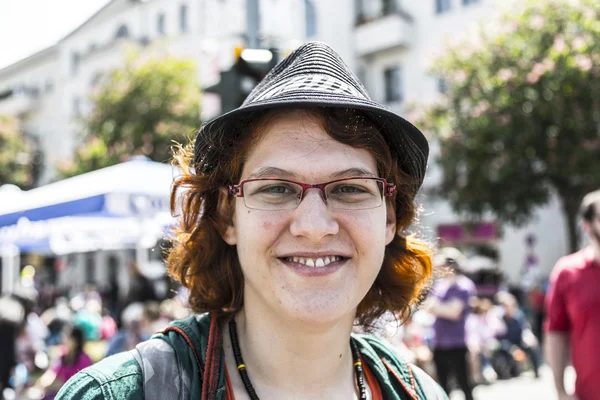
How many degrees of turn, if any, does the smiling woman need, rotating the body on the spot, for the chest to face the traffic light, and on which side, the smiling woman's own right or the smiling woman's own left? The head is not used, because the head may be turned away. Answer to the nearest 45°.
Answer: approximately 180°

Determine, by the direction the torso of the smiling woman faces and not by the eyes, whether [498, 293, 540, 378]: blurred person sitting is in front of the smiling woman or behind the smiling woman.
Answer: behind

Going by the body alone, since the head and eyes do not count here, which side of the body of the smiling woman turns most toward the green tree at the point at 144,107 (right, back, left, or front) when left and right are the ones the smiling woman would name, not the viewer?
back

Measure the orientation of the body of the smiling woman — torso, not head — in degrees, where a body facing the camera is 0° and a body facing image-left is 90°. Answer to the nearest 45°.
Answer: approximately 0°

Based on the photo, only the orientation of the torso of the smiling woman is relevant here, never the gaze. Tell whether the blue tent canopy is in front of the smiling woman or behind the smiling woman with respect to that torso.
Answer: behind
